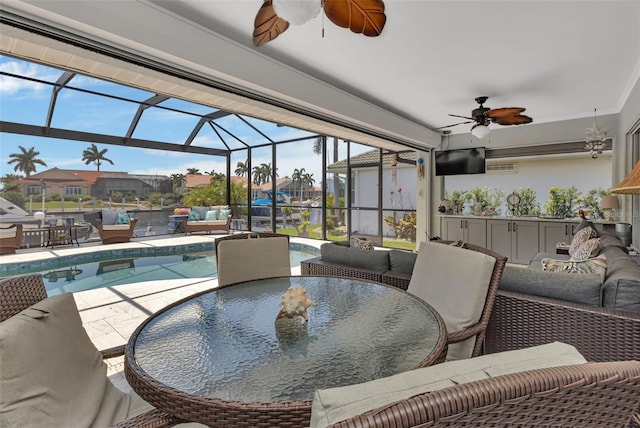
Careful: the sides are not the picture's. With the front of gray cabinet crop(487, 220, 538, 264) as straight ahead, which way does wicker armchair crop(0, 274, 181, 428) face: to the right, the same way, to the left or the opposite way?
to the left

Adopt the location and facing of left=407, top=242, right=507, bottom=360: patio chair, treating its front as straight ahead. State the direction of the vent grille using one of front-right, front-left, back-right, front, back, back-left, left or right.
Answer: back-right

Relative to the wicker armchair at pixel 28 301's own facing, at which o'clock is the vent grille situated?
The vent grille is roughly at 10 o'clock from the wicker armchair.

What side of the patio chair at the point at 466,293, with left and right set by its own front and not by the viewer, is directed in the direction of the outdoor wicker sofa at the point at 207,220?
right

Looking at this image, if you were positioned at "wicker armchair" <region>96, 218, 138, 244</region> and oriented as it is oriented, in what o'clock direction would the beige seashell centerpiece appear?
The beige seashell centerpiece is roughly at 12 o'clock from the wicker armchair.

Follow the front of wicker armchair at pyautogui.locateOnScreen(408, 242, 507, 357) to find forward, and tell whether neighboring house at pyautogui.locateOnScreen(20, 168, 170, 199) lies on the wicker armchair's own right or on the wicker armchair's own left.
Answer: on the wicker armchair's own right

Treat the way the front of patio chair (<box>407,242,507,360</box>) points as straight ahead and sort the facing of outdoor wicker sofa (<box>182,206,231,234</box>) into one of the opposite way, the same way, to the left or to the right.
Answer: to the left

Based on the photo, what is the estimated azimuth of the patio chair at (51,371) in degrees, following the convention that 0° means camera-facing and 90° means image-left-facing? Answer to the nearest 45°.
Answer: approximately 315°

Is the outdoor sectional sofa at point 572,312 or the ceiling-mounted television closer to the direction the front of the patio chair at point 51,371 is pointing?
the outdoor sectional sofa

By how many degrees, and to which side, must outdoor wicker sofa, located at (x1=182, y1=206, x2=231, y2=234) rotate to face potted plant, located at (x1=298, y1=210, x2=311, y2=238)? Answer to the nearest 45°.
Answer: approximately 45° to its left

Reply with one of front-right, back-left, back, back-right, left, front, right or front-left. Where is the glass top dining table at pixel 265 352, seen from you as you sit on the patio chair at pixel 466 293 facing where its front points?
front

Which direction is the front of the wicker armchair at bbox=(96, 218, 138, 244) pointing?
toward the camera

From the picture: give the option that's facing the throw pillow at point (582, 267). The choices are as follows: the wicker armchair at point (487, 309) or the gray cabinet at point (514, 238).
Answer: the gray cabinet

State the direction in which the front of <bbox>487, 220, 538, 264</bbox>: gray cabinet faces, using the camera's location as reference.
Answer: facing the viewer

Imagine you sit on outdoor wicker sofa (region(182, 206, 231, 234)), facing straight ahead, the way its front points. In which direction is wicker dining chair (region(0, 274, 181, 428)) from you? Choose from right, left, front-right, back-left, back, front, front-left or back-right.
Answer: front

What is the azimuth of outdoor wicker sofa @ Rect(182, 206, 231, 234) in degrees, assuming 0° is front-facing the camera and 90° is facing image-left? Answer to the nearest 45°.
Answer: approximately 0°

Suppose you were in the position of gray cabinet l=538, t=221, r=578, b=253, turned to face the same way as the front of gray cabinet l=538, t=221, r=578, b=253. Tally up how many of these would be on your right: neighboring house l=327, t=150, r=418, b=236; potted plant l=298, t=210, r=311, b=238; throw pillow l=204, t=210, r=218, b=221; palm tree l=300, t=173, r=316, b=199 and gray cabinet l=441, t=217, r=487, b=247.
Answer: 5
